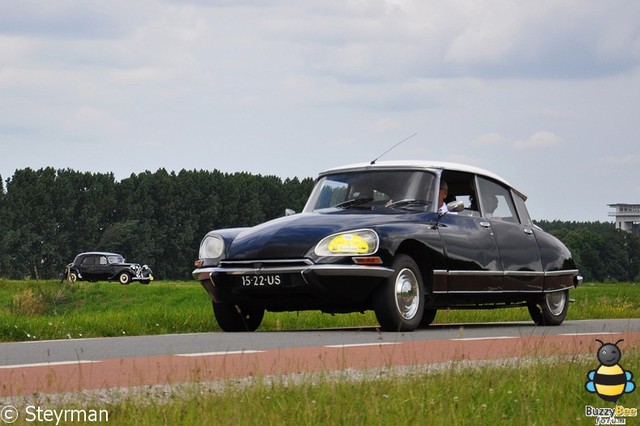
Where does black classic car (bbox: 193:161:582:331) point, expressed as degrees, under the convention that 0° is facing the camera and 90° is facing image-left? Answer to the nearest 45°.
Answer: approximately 45°
